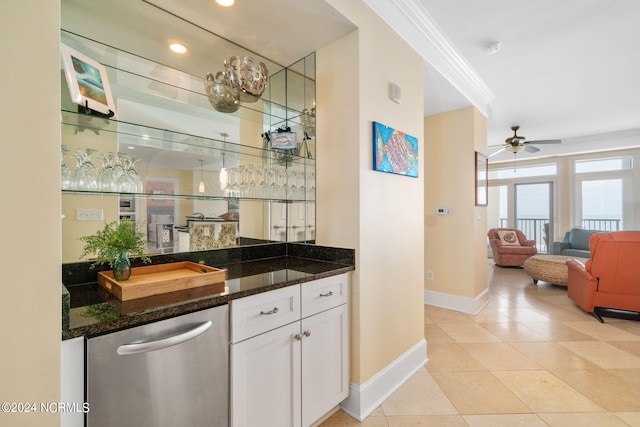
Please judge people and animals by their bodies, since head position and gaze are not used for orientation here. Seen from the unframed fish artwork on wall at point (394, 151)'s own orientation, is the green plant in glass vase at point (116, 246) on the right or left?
on its right

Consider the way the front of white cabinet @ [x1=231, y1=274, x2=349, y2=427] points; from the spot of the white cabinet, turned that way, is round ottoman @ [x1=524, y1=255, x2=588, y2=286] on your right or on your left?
on your left

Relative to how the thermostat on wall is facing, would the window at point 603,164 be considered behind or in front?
behind

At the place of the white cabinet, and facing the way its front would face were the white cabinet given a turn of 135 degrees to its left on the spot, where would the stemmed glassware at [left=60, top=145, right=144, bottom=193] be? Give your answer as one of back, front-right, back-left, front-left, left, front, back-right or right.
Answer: left

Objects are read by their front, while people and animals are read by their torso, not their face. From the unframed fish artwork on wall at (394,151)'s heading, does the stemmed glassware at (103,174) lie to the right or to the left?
on its right

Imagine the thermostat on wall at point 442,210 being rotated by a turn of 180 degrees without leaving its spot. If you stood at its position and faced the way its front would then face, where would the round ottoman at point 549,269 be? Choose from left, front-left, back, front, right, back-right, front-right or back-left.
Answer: front-right
